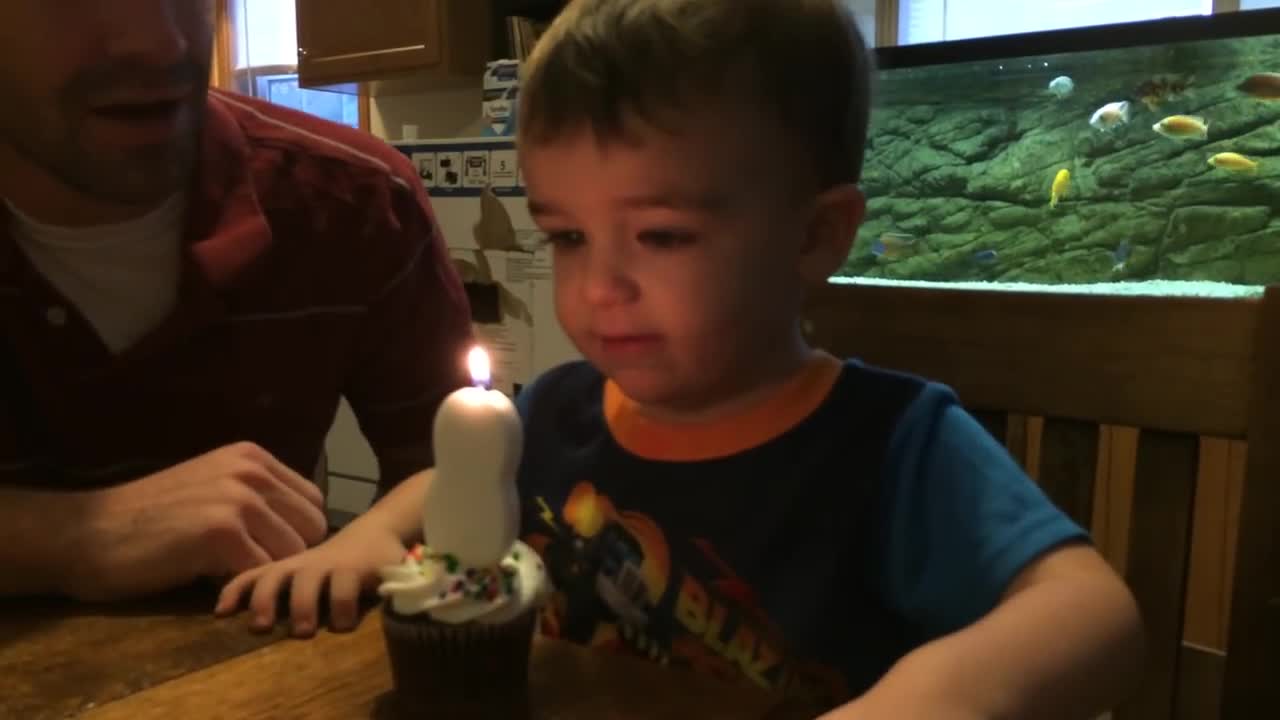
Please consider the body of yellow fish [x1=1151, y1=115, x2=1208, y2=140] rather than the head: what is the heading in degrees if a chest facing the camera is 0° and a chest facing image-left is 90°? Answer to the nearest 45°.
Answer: approximately 90°

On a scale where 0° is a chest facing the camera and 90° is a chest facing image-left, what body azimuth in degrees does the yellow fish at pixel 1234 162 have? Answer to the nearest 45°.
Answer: approximately 90°

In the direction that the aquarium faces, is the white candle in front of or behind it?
in front

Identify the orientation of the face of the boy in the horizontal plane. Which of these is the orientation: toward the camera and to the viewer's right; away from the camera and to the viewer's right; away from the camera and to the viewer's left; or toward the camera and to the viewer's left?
toward the camera and to the viewer's left

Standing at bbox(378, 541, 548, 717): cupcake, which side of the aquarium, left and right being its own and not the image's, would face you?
front

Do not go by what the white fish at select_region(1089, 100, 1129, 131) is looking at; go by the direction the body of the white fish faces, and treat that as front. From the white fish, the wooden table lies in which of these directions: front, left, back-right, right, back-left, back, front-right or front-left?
left

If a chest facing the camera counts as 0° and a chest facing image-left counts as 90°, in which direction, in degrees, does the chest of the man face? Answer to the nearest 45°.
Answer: approximately 0°

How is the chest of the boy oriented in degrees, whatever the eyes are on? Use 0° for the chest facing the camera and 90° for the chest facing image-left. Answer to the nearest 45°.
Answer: approximately 45°

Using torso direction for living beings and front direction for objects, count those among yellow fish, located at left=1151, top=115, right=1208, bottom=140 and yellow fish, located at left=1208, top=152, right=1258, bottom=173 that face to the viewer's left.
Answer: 2

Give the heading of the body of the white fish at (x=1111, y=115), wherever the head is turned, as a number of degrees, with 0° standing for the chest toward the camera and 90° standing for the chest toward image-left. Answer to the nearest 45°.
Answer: approximately 90°
